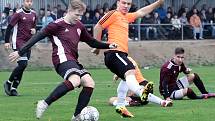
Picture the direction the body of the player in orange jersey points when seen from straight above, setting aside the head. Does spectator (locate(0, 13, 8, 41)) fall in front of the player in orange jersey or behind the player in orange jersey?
behind

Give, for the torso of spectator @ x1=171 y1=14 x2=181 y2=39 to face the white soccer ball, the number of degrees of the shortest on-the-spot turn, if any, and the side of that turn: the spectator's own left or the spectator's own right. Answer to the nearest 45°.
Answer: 0° — they already face it

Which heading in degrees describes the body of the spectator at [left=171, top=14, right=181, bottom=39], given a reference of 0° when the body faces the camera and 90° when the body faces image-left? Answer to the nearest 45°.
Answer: approximately 0°

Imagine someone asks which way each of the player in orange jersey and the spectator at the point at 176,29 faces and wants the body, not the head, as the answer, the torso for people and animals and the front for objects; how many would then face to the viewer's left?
0

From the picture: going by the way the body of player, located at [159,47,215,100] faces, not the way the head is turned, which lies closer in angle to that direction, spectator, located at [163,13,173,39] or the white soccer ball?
the white soccer ball

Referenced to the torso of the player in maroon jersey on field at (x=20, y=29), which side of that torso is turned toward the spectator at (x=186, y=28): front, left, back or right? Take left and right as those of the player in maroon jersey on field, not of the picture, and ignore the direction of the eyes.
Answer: left
